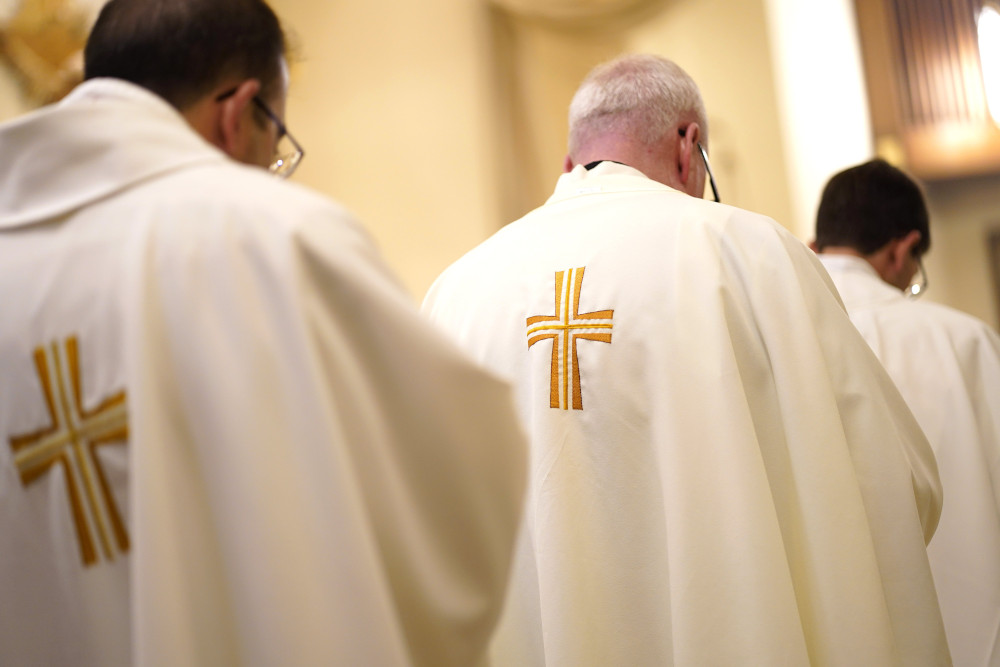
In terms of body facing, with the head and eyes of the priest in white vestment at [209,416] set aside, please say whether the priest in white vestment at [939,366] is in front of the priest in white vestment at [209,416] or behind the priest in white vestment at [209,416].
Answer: in front

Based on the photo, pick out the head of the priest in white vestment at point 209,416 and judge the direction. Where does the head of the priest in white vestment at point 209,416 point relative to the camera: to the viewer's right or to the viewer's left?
to the viewer's right

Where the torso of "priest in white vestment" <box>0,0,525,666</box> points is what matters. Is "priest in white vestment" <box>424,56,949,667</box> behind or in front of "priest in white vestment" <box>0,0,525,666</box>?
in front

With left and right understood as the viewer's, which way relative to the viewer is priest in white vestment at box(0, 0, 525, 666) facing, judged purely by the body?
facing away from the viewer and to the right of the viewer

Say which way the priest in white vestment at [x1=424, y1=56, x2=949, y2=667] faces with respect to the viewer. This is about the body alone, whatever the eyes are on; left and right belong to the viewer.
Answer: facing away from the viewer and to the right of the viewer
